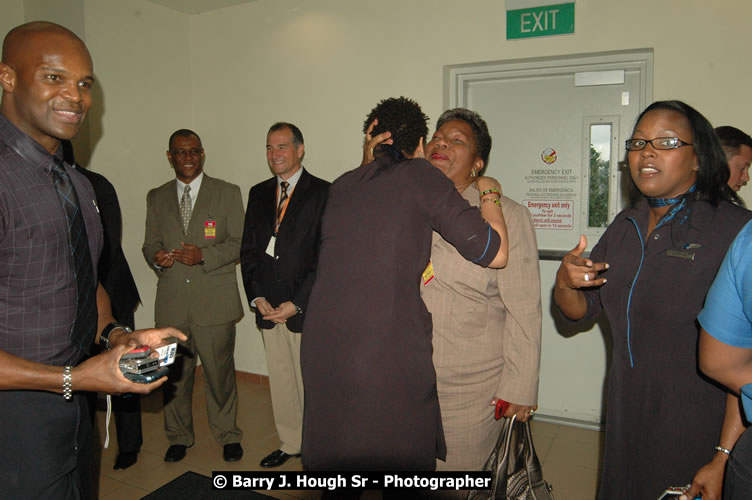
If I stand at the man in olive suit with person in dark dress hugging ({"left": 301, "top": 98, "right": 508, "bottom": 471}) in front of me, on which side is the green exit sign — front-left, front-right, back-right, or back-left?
front-left

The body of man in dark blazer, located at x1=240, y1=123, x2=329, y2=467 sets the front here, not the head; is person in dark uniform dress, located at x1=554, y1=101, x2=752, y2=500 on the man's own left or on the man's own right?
on the man's own left

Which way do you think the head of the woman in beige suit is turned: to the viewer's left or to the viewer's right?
to the viewer's left

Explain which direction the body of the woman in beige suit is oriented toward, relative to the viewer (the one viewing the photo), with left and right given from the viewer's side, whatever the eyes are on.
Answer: facing the viewer and to the left of the viewer

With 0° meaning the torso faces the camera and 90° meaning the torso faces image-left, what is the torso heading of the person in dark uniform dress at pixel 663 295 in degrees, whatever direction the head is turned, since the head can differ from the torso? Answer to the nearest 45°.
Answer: approximately 45°

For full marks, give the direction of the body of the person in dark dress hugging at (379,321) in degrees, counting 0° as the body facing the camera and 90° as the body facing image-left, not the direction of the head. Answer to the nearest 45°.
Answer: approximately 225°

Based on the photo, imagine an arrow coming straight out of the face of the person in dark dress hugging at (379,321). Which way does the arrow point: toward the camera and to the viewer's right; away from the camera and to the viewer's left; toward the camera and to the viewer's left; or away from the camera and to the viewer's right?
away from the camera and to the viewer's right

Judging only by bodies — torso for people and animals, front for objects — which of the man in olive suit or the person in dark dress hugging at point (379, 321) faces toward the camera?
the man in olive suit

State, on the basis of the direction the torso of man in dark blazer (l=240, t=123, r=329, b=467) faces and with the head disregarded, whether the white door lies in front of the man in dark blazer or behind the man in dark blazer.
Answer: behind

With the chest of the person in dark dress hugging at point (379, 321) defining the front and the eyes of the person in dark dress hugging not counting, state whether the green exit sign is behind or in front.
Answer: in front

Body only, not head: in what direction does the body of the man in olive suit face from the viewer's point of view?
toward the camera

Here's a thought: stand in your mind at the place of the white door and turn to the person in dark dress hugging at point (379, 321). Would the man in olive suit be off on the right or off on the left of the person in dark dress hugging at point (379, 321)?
right

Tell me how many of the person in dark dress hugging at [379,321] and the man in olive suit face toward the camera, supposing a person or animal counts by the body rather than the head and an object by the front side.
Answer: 1

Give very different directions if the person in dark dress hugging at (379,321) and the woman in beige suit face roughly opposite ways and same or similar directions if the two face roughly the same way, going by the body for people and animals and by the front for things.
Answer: very different directions

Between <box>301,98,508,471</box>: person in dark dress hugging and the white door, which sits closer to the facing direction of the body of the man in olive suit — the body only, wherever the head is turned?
the person in dark dress hugging
